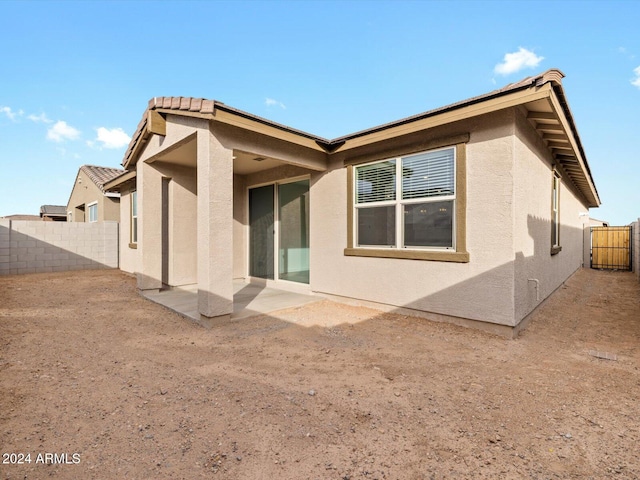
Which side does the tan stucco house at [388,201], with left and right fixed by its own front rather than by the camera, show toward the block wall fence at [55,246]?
left

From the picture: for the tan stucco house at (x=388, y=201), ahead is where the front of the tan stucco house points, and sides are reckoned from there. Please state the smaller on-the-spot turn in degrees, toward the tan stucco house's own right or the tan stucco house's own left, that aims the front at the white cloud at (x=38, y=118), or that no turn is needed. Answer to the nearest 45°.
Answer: approximately 90° to the tan stucco house's own left

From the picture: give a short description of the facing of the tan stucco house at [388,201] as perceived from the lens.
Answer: facing away from the viewer and to the right of the viewer
